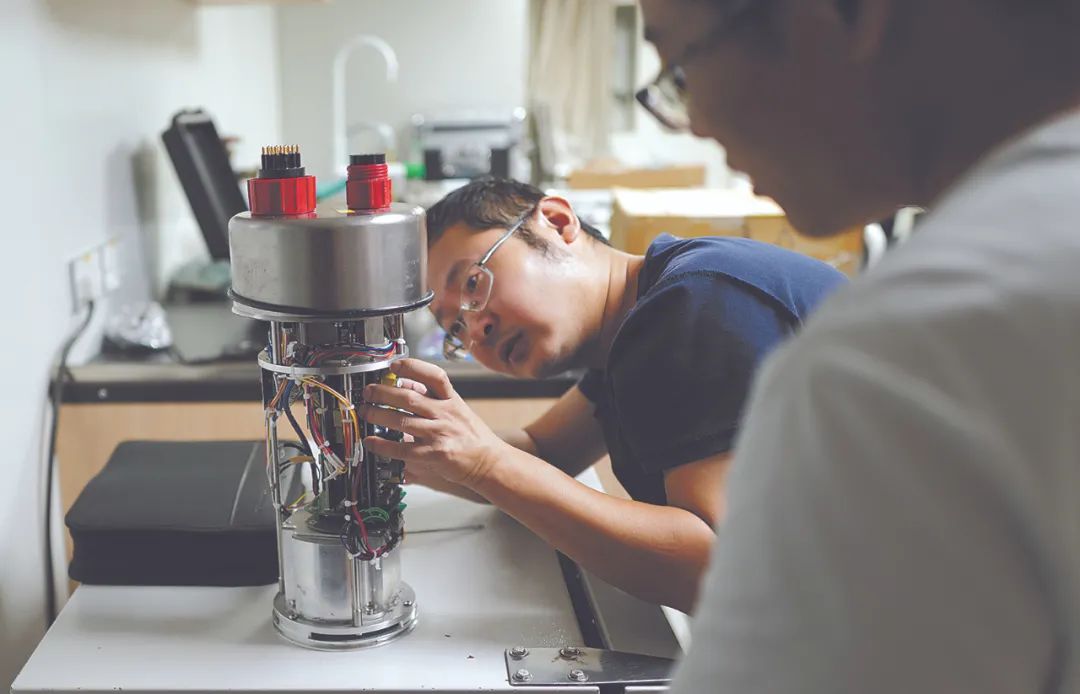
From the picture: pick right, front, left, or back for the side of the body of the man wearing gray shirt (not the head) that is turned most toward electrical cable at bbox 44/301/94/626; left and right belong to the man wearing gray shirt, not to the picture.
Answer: front

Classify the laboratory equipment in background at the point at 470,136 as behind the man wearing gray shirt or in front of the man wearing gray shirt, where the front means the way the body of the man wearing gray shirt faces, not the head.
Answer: in front

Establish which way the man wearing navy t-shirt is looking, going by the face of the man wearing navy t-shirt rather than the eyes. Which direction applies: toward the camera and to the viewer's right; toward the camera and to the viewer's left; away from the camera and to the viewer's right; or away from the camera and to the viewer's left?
toward the camera and to the viewer's left

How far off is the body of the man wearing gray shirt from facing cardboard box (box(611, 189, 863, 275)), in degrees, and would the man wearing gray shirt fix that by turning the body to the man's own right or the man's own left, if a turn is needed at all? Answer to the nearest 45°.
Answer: approximately 45° to the man's own right

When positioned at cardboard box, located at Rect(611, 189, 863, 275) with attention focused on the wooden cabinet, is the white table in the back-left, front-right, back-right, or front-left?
front-left

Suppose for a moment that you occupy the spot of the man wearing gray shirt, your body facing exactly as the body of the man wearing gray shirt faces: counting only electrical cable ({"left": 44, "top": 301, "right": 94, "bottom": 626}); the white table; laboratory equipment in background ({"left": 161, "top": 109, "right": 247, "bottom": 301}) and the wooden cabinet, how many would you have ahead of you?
4

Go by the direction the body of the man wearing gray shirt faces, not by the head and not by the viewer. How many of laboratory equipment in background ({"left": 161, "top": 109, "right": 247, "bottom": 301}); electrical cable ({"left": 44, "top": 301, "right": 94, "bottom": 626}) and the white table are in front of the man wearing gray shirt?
3

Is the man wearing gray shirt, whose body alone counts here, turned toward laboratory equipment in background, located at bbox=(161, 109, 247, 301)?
yes

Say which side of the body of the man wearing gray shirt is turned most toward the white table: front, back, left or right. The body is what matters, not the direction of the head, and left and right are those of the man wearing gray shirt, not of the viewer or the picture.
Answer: front

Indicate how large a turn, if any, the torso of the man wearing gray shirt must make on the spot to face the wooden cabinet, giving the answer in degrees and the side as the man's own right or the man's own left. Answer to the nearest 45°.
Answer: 0° — they already face it

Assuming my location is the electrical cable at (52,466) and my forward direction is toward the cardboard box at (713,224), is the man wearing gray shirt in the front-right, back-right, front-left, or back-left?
front-right

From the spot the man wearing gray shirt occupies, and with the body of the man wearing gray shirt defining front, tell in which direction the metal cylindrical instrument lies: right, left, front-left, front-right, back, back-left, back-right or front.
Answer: front

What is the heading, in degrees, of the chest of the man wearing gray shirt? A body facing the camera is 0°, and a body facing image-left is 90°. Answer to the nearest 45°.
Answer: approximately 135°

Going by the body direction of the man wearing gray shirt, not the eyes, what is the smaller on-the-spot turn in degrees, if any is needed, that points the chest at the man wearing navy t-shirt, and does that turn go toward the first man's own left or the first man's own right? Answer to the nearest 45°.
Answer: approximately 45° to the first man's own right

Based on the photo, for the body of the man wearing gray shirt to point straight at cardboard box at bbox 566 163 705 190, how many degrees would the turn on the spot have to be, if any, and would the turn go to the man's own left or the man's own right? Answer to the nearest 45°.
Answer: approximately 45° to the man's own right
